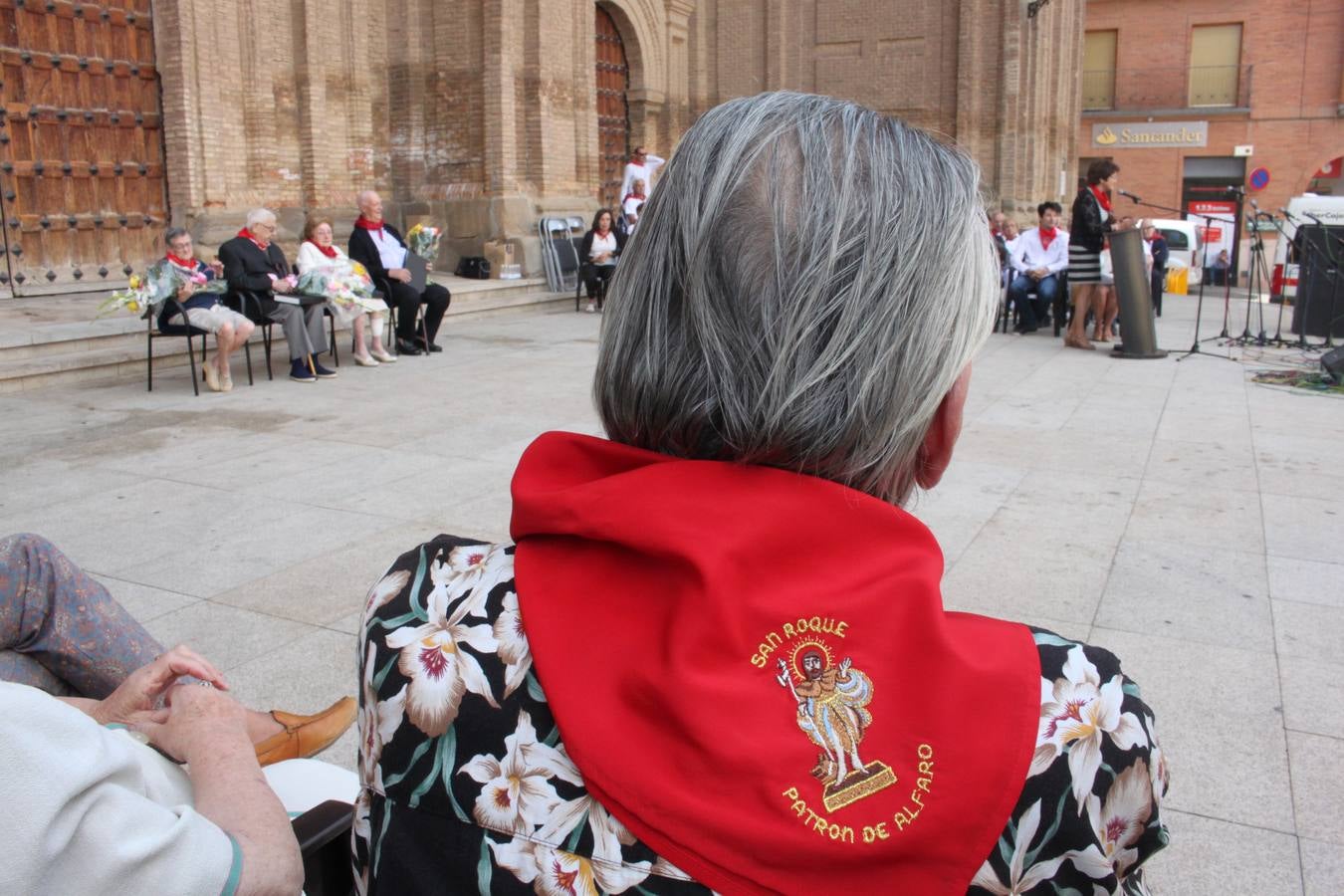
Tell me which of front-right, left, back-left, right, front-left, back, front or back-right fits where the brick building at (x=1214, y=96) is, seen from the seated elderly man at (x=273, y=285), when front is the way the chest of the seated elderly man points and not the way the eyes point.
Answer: left

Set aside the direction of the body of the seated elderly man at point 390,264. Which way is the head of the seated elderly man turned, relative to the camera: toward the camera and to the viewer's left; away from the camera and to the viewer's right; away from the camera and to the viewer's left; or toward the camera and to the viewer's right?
toward the camera and to the viewer's right

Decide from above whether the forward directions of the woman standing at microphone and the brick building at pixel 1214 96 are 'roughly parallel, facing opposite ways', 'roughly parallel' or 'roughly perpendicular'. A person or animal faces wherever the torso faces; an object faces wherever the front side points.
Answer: roughly perpendicular

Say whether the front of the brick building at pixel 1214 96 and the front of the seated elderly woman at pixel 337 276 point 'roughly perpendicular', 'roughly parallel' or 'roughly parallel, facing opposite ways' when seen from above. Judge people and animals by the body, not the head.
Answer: roughly perpendicular

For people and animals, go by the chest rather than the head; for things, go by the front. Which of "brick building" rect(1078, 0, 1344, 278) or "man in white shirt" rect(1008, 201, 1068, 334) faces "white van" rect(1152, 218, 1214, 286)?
the brick building

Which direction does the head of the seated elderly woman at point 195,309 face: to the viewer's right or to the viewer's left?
to the viewer's right

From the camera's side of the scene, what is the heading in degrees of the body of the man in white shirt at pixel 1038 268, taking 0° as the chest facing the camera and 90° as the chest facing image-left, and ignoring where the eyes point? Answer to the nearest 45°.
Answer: approximately 0°

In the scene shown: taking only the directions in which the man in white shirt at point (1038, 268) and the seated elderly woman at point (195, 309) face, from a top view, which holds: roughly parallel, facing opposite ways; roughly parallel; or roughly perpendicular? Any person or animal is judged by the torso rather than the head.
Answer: roughly perpendicular

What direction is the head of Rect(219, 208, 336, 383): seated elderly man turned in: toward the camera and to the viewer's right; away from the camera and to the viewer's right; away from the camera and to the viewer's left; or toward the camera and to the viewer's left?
toward the camera and to the viewer's right

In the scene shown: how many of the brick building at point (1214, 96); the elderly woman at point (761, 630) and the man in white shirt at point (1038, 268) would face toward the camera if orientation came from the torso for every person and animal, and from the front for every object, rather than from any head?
2

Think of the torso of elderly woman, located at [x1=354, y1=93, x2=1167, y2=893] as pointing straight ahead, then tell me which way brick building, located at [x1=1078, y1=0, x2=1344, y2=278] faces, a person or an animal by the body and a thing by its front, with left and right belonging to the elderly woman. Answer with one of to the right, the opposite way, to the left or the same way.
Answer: the opposite way

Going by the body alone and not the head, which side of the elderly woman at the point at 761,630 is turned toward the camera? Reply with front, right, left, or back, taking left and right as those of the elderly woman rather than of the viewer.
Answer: back
